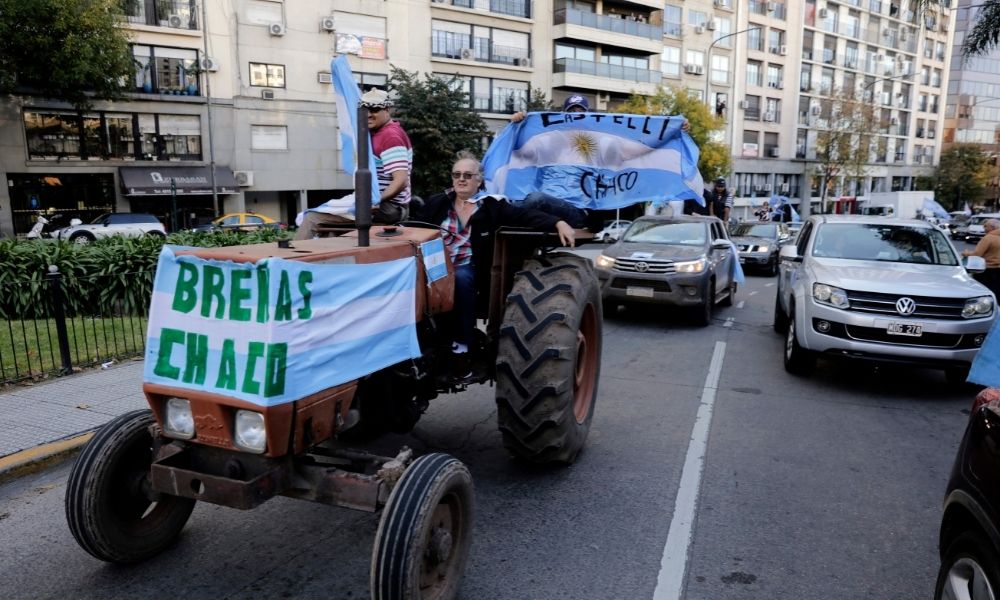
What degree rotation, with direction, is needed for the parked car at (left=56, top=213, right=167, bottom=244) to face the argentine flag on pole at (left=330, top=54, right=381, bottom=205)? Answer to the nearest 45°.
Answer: approximately 90° to its left

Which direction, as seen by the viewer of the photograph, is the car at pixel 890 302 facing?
facing the viewer

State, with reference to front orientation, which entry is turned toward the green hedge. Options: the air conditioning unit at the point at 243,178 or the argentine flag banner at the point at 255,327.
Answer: the air conditioning unit

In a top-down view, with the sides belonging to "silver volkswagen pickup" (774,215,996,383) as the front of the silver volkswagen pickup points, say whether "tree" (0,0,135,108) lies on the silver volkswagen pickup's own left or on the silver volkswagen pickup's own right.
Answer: on the silver volkswagen pickup's own right

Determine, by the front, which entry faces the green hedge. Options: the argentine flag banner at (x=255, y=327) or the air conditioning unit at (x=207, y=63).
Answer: the air conditioning unit

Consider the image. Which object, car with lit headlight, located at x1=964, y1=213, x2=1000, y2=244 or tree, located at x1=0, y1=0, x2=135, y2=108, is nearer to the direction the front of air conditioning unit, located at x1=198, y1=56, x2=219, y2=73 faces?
the tree

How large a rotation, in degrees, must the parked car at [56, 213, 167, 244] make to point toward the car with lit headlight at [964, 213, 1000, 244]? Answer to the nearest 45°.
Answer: approximately 180°

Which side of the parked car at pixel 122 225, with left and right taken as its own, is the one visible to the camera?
left

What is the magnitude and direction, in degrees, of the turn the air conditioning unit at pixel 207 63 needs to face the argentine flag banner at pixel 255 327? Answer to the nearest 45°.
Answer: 0° — it already faces it

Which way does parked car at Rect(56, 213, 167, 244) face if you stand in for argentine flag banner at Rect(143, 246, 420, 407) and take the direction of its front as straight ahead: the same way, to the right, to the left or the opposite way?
to the right

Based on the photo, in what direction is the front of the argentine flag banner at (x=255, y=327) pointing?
toward the camera

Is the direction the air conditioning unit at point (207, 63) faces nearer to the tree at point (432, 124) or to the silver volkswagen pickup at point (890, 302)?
the silver volkswagen pickup

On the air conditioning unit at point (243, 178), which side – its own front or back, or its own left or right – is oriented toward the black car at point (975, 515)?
front

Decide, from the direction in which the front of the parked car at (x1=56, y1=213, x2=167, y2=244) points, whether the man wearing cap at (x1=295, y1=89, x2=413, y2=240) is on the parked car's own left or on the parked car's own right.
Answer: on the parked car's own left

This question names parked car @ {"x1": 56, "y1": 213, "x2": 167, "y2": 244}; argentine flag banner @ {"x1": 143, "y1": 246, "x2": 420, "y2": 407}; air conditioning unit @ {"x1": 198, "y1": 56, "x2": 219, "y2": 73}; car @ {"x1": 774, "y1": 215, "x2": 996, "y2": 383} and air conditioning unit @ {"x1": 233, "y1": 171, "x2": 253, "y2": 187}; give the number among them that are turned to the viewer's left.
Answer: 1

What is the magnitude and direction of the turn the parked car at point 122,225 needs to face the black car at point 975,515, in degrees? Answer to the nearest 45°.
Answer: approximately 90° to its left
